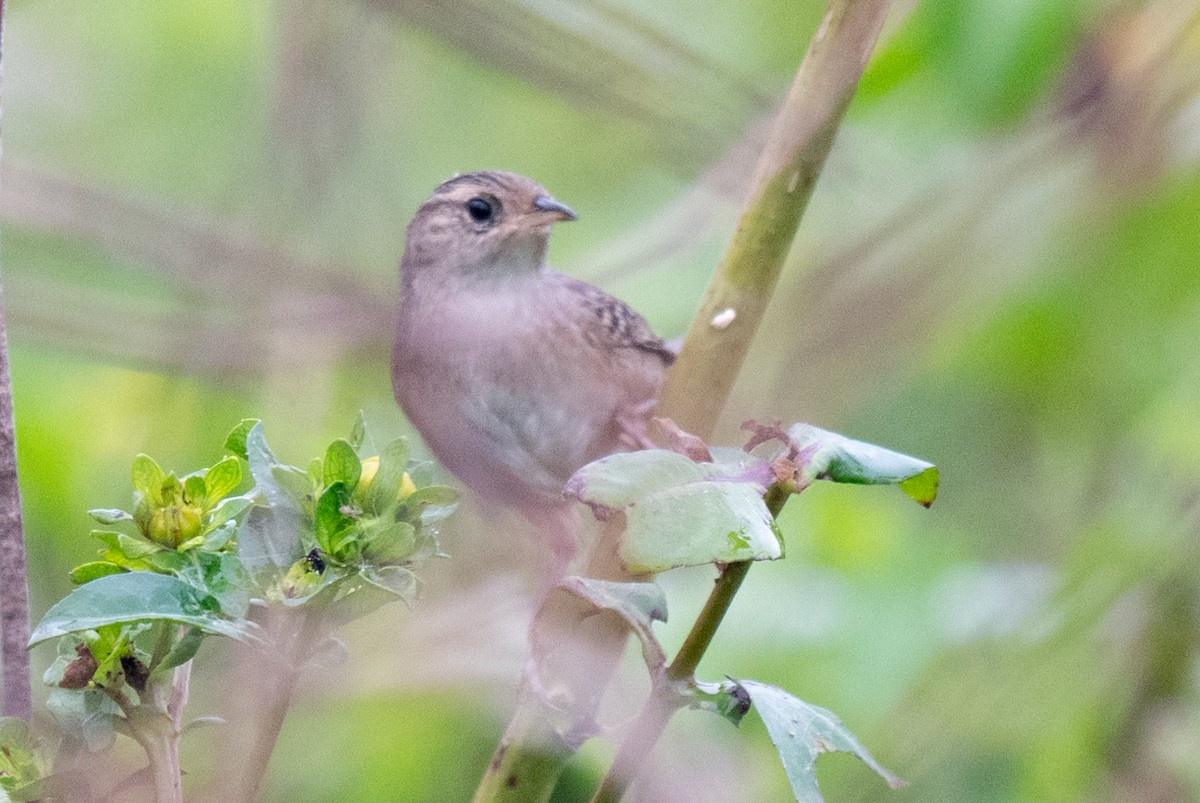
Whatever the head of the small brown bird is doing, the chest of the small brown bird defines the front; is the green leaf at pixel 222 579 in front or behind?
in front

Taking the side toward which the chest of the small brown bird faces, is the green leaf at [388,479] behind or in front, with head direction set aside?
in front

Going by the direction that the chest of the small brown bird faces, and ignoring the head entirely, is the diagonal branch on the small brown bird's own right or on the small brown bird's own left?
on the small brown bird's own left

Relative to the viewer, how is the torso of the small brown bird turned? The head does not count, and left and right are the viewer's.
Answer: facing the viewer and to the left of the viewer

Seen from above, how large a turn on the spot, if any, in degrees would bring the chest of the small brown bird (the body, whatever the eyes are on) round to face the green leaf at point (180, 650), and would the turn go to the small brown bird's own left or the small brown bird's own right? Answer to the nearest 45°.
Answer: approximately 45° to the small brown bird's own right

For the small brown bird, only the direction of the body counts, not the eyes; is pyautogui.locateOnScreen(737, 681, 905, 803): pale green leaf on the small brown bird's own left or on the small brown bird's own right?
on the small brown bird's own left

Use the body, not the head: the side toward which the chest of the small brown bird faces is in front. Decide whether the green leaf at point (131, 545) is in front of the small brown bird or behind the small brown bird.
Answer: in front
